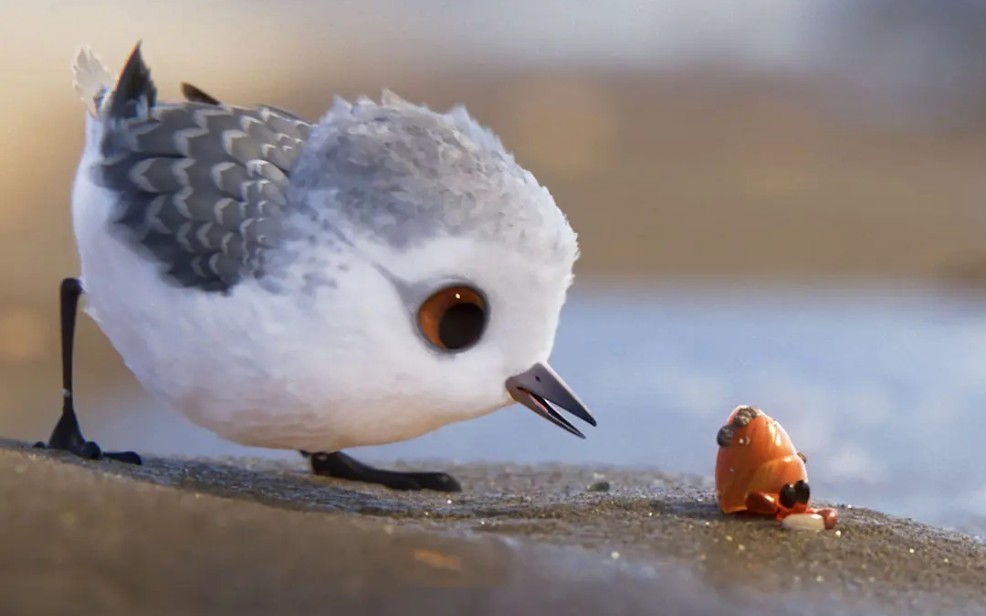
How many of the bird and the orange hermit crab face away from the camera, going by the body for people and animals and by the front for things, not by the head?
0

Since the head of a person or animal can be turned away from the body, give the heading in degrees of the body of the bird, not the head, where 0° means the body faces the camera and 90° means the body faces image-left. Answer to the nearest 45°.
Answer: approximately 270°

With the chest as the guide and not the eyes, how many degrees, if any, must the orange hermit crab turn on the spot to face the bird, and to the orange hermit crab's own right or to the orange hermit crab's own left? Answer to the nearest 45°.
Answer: approximately 90° to the orange hermit crab's own right

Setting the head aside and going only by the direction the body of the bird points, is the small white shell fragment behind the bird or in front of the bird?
in front

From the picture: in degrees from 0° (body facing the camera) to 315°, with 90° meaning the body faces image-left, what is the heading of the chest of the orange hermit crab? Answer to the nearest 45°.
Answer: approximately 315°

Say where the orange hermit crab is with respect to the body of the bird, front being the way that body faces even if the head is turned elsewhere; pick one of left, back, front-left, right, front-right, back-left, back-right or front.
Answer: front
